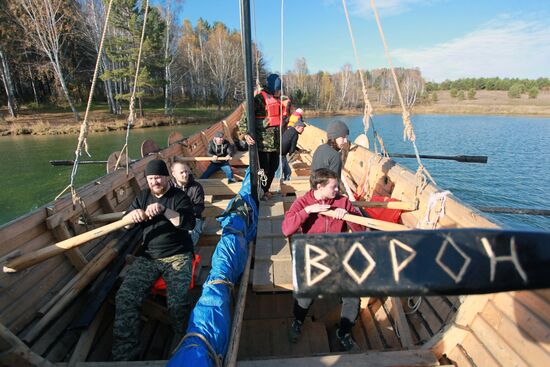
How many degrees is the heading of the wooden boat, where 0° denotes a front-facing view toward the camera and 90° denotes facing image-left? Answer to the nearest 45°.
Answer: approximately 180°

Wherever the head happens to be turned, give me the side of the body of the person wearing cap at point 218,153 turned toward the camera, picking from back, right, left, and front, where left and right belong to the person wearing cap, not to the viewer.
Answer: front

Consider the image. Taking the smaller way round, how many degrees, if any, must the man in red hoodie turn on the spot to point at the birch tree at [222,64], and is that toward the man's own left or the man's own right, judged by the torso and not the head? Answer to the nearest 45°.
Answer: approximately 180°

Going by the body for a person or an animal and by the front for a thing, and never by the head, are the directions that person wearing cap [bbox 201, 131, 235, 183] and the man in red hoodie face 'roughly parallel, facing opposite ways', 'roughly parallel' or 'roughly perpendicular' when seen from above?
roughly parallel

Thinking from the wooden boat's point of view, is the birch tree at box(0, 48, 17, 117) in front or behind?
in front

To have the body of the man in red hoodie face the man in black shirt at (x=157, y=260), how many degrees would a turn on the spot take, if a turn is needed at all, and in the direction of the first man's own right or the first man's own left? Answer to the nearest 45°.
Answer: approximately 90° to the first man's own right

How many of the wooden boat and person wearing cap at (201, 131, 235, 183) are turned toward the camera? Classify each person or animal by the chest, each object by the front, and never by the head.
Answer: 1

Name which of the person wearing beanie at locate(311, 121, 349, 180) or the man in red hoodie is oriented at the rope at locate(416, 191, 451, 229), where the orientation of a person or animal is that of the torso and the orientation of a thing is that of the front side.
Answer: the person wearing beanie

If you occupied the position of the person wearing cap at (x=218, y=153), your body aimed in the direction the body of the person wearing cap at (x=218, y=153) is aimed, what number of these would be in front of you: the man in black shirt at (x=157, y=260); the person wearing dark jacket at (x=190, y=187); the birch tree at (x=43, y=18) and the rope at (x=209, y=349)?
3

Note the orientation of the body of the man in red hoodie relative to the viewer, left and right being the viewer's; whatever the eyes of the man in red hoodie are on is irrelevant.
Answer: facing the viewer

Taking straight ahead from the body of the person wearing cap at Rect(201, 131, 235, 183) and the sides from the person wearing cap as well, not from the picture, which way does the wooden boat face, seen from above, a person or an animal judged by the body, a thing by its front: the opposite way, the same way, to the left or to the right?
the opposite way

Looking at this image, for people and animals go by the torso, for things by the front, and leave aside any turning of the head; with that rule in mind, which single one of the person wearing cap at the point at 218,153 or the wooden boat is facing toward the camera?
the person wearing cap

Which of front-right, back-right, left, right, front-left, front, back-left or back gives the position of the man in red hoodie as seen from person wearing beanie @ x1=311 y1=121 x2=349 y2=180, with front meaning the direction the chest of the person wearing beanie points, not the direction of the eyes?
front-right

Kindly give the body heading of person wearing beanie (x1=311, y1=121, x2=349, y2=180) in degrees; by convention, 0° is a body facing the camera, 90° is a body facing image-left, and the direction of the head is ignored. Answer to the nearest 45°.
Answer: approximately 315°

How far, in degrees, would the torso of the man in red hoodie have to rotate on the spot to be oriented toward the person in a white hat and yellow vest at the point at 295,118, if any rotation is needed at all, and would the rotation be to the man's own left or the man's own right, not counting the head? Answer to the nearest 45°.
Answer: approximately 180°

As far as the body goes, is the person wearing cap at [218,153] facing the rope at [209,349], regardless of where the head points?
yes

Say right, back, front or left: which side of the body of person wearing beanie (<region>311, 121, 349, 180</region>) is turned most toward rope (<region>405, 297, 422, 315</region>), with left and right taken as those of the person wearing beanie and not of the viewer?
front
